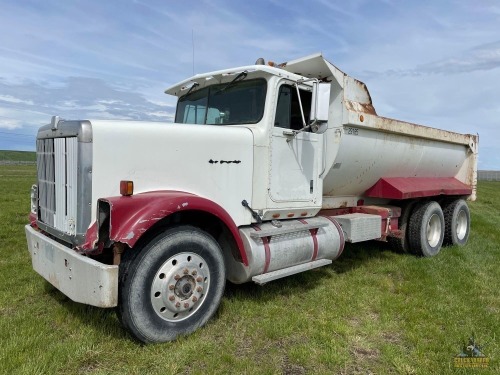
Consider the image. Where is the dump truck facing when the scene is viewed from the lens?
facing the viewer and to the left of the viewer
